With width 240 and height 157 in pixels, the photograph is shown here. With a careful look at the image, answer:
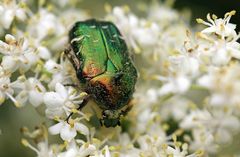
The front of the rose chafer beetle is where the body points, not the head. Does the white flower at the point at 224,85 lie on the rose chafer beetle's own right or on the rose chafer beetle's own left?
on the rose chafer beetle's own left

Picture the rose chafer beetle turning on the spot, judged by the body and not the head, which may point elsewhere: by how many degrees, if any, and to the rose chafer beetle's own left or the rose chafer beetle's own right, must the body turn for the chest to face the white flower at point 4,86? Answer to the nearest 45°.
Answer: approximately 90° to the rose chafer beetle's own right

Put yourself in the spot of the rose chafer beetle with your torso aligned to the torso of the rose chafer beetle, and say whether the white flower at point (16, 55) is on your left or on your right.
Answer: on your right

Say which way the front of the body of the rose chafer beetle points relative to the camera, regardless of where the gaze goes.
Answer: toward the camera

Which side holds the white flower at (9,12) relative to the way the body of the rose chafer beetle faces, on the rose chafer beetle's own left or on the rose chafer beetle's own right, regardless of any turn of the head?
on the rose chafer beetle's own right

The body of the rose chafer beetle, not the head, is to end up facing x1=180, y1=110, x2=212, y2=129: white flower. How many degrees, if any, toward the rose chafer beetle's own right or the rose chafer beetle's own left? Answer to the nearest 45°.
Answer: approximately 90° to the rose chafer beetle's own left

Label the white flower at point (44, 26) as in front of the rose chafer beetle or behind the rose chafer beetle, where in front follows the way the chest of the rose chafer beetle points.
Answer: behind
